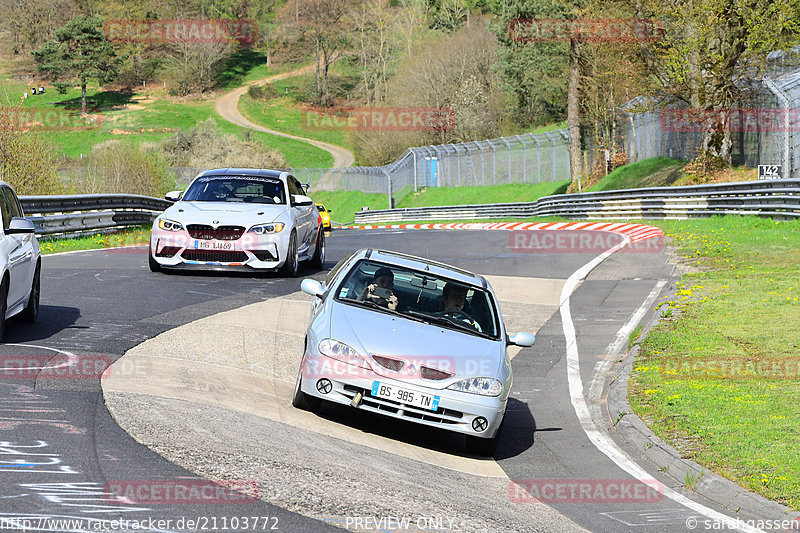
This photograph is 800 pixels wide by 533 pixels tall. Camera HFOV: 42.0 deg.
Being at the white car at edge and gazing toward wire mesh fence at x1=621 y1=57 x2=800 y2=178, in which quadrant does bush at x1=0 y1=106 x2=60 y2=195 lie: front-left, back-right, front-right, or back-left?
front-left

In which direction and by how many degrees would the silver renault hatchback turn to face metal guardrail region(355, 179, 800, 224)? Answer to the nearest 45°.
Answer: approximately 180°

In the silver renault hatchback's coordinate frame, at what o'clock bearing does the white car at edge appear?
The white car at edge is roughly at 4 o'clock from the silver renault hatchback.

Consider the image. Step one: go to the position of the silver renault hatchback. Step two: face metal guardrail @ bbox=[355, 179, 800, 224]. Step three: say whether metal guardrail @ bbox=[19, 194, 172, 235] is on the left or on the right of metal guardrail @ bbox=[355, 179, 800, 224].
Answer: left

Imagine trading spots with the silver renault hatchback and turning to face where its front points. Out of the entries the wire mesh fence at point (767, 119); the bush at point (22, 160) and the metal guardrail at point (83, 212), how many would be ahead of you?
0

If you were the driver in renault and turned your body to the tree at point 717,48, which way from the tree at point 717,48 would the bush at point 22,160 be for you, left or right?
left

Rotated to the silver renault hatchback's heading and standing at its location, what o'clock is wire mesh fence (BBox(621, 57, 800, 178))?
The wire mesh fence is roughly at 7 o'clock from the silver renault hatchback.

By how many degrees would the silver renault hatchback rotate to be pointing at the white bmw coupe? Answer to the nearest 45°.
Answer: approximately 180°

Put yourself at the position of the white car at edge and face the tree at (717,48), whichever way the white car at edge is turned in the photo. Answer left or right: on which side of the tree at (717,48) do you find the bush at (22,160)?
left

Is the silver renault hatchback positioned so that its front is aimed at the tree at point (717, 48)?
no

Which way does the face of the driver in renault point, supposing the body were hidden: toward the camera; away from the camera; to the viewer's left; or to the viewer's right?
toward the camera

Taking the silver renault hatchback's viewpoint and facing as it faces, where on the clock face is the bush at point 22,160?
The bush is roughly at 5 o'clock from the silver renault hatchback.

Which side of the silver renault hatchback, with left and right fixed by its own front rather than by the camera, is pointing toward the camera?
front
